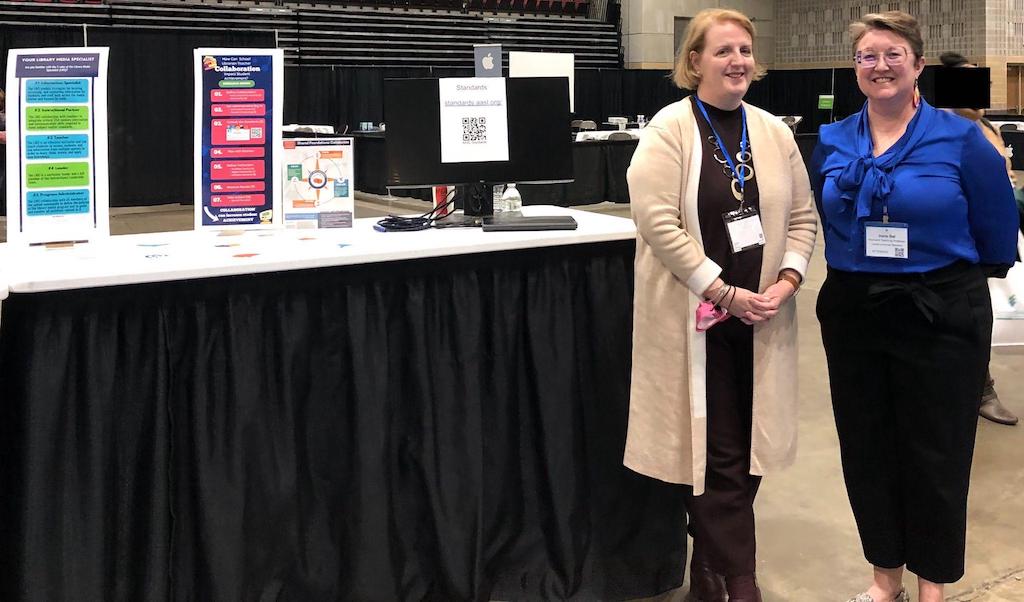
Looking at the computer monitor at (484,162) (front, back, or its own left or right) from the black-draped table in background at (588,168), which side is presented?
back

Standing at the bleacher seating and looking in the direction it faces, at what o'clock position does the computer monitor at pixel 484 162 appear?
The computer monitor is roughly at 12 o'clock from the bleacher seating.

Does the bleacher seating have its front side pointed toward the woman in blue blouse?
yes

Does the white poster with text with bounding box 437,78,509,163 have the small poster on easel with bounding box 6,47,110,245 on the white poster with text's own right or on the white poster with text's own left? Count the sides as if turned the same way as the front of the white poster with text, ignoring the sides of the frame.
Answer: on the white poster with text's own right
